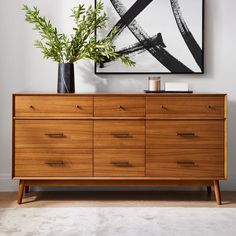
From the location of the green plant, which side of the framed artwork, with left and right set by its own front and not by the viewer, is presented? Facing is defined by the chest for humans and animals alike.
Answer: right

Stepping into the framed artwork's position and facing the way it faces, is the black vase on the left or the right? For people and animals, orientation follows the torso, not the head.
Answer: on its right

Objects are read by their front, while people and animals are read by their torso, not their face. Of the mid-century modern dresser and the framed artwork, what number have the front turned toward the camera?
2

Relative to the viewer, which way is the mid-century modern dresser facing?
toward the camera

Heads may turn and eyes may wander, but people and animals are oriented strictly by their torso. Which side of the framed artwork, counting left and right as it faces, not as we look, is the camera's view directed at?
front
